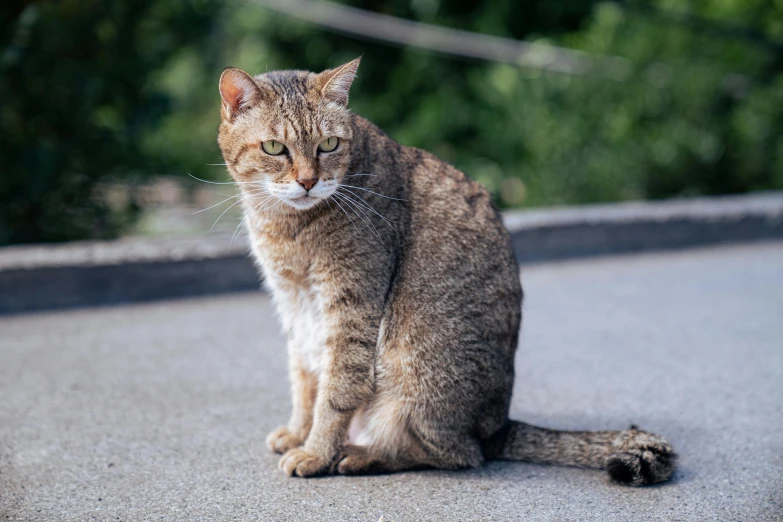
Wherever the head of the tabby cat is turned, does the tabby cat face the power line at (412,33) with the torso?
no

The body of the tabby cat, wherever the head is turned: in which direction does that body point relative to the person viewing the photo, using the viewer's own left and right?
facing the viewer and to the left of the viewer
